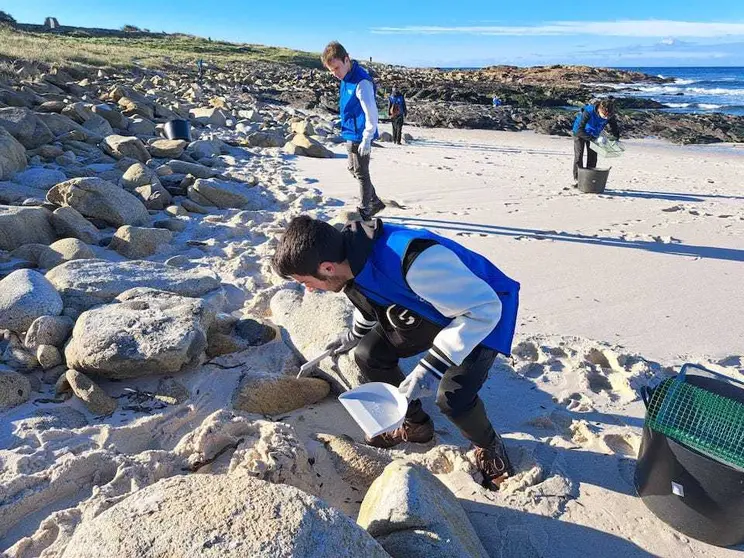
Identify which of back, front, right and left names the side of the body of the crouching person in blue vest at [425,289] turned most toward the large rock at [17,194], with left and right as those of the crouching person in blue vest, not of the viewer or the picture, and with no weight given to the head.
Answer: right

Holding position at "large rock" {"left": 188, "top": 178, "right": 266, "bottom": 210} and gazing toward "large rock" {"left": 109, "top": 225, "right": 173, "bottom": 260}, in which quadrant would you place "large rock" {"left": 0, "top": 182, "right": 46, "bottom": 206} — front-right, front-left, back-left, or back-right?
front-right

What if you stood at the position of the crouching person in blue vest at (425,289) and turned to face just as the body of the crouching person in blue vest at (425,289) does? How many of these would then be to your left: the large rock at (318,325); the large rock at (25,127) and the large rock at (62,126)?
0

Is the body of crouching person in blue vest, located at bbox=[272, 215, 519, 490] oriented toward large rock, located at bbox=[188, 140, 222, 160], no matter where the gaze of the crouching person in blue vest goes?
no

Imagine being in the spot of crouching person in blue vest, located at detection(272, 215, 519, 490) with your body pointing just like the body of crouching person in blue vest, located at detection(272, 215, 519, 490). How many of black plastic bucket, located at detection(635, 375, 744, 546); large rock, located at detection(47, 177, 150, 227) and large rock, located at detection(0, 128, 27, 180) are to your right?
2

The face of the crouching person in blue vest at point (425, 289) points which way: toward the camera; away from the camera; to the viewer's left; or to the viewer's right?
to the viewer's left

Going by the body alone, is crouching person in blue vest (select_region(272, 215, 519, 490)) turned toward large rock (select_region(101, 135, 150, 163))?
no

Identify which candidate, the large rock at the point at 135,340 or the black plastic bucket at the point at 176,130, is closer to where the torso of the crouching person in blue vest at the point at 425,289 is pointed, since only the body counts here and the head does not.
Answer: the large rock

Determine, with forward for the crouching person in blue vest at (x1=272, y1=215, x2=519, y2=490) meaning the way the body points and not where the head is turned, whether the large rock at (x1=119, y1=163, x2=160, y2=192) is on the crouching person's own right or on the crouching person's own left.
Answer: on the crouching person's own right

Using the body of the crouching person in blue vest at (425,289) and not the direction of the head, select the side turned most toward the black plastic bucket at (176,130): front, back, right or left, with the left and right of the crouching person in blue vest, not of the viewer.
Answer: right

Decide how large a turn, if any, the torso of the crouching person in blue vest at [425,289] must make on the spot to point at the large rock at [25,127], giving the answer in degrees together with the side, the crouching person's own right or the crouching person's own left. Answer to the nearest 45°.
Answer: approximately 90° to the crouching person's own right

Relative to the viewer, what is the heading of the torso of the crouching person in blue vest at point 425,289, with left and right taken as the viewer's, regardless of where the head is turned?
facing the viewer and to the left of the viewer

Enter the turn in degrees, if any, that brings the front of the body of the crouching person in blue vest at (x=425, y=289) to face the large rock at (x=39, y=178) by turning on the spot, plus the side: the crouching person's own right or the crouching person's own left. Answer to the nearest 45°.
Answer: approximately 90° to the crouching person's own right

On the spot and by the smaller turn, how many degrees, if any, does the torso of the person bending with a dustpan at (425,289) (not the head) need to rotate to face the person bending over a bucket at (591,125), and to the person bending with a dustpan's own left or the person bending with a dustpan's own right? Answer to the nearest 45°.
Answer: approximately 135° to the person bending with a dustpan's own right

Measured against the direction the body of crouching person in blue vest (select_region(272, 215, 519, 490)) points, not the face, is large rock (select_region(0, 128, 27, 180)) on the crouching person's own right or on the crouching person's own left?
on the crouching person's own right

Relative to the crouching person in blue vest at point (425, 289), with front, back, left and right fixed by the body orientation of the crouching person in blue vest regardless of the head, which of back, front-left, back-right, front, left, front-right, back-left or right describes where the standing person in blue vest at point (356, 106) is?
back-right

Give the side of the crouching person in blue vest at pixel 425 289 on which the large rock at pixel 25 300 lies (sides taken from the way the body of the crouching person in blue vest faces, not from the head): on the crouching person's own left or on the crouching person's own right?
on the crouching person's own right
